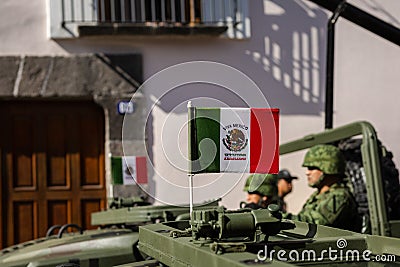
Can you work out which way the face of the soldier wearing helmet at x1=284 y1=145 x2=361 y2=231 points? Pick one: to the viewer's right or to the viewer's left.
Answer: to the viewer's left

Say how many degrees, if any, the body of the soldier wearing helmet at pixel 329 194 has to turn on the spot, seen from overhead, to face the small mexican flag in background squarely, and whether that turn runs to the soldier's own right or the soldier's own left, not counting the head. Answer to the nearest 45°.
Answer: approximately 45° to the soldier's own right

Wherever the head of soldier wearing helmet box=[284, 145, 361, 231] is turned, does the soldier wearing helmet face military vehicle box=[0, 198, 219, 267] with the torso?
yes

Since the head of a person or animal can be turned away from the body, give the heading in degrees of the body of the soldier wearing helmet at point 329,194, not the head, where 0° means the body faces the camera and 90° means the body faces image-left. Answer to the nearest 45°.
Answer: approximately 90°
